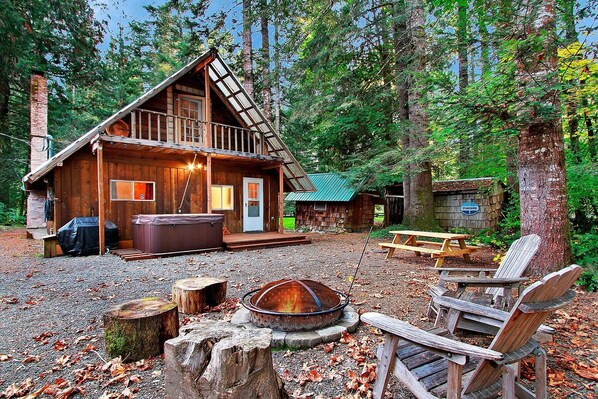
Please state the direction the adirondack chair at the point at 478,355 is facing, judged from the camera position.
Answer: facing away from the viewer and to the left of the viewer

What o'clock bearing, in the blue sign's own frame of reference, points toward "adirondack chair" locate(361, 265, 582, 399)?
The adirondack chair is roughly at 12 o'clock from the blue sign.

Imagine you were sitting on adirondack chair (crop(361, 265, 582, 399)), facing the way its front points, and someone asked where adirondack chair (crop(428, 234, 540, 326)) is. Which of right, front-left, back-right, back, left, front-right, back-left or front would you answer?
front-right

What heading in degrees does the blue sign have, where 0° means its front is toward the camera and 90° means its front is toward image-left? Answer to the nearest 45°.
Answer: approximately 0°

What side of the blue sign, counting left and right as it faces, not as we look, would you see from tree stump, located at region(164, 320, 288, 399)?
front

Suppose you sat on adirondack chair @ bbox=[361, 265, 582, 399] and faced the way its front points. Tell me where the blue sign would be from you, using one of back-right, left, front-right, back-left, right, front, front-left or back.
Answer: front-right

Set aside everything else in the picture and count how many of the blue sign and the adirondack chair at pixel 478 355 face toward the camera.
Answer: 1

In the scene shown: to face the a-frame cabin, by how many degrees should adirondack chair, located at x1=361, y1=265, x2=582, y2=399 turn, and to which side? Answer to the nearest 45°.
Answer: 0° — it already faces it

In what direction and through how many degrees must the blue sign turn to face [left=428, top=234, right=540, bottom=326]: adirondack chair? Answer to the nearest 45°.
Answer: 0° — it already faces it

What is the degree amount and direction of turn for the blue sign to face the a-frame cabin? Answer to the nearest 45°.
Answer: approximately 45° to its right
